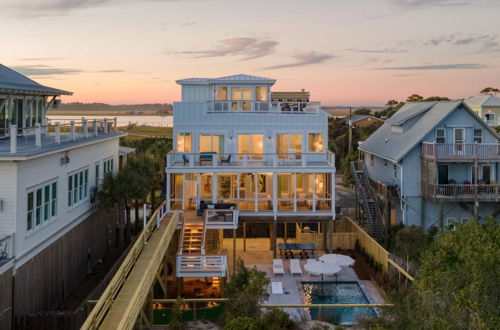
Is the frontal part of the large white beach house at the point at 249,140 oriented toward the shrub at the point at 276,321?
yes

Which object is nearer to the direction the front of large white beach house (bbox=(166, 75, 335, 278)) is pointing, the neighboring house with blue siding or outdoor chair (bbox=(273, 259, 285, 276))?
the outdoor chair

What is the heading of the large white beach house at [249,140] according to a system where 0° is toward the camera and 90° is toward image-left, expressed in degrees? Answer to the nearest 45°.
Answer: approximately 0°

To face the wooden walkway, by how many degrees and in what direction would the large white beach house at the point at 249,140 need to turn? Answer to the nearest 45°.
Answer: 0° — it already faces it
